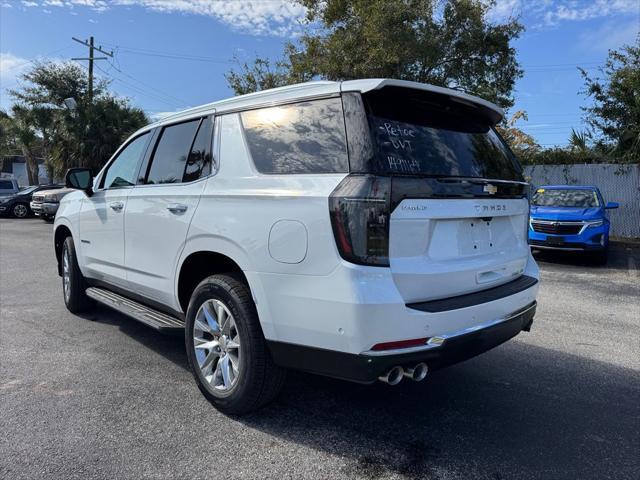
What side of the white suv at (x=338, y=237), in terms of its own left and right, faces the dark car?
front

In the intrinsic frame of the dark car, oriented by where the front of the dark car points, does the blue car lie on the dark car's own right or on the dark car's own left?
on the dark car's own left

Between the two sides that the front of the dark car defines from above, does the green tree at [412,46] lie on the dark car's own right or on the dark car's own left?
on the dark car's own left

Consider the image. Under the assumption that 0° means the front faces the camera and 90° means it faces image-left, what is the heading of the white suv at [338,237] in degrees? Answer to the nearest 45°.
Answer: approximately 135°

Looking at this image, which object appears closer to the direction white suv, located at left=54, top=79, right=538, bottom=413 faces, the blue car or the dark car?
the dark car

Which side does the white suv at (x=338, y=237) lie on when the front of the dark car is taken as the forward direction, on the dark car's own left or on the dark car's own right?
on the dark car's own left

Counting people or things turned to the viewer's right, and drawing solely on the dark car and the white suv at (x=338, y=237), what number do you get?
0

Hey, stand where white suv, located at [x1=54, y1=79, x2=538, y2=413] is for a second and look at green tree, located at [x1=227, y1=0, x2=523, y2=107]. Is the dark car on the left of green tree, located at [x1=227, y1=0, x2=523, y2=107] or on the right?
left

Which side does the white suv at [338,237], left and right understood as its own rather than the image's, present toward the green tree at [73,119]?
front
